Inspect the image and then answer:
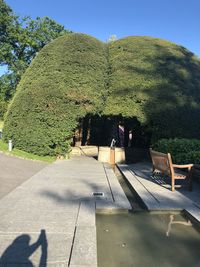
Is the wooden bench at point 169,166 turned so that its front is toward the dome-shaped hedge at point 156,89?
no
